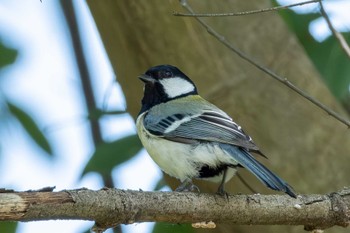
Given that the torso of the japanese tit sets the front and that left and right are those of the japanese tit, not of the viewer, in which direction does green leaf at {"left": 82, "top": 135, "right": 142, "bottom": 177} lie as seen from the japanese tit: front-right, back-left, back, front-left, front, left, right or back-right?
front-right

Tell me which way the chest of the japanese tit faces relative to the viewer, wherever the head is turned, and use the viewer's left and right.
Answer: facing to the left of the viewer

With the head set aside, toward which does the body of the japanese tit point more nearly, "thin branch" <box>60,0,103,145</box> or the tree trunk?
the thin branch

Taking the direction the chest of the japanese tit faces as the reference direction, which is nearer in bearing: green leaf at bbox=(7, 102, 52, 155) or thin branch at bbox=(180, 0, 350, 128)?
the green leaf

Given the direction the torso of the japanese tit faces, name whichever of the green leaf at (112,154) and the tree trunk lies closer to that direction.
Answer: the green leaf

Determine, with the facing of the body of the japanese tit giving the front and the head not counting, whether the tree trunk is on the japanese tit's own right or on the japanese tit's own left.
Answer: on the japanese tit's own right

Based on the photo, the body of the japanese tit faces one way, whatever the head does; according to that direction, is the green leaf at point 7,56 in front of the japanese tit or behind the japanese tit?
in front

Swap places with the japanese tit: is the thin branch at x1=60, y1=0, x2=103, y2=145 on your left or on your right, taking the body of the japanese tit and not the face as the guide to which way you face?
on your right

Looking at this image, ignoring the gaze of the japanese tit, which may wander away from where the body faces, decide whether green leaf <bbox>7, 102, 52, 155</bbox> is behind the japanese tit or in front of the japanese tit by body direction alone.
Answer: in front
